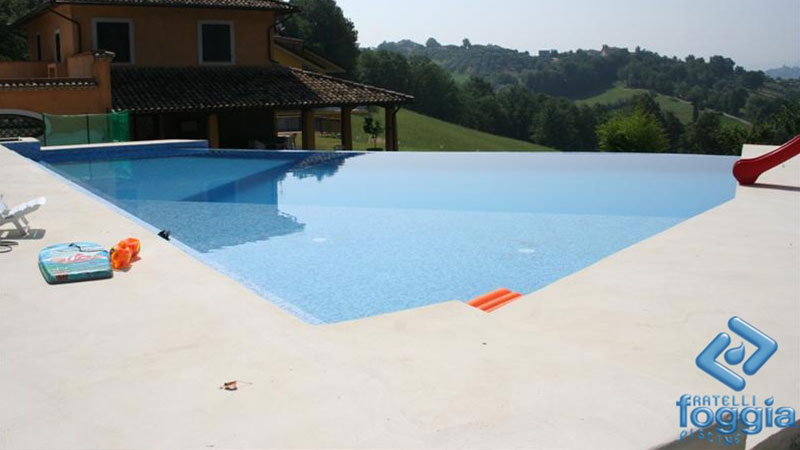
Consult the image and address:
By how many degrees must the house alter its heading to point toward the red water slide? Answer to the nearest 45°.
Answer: approximately 45° to its left

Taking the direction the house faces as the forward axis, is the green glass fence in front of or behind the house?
in front

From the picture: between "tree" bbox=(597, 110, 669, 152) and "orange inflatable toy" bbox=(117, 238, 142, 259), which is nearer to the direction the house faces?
the orange inflatable toy

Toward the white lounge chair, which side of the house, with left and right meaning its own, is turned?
front

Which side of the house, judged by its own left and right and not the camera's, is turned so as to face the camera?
front

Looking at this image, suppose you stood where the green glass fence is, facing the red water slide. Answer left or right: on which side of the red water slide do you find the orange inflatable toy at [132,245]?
right

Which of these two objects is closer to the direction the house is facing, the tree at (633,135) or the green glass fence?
the green glass fence

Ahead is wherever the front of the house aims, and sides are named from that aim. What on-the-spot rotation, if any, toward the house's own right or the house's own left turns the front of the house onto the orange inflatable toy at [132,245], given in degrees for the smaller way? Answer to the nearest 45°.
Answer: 0° — it already faces it

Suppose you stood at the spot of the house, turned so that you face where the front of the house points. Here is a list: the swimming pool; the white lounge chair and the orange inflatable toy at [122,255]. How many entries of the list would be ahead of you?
3

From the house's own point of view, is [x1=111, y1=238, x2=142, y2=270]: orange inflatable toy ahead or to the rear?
ahead

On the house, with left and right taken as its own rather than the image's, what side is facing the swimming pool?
front
